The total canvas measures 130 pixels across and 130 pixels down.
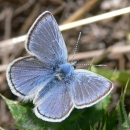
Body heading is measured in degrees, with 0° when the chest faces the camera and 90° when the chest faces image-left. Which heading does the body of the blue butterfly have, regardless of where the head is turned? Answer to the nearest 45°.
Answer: approximately 225°

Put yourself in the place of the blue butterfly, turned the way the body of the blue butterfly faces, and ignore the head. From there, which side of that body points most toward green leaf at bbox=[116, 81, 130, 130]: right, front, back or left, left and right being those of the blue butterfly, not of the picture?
right
